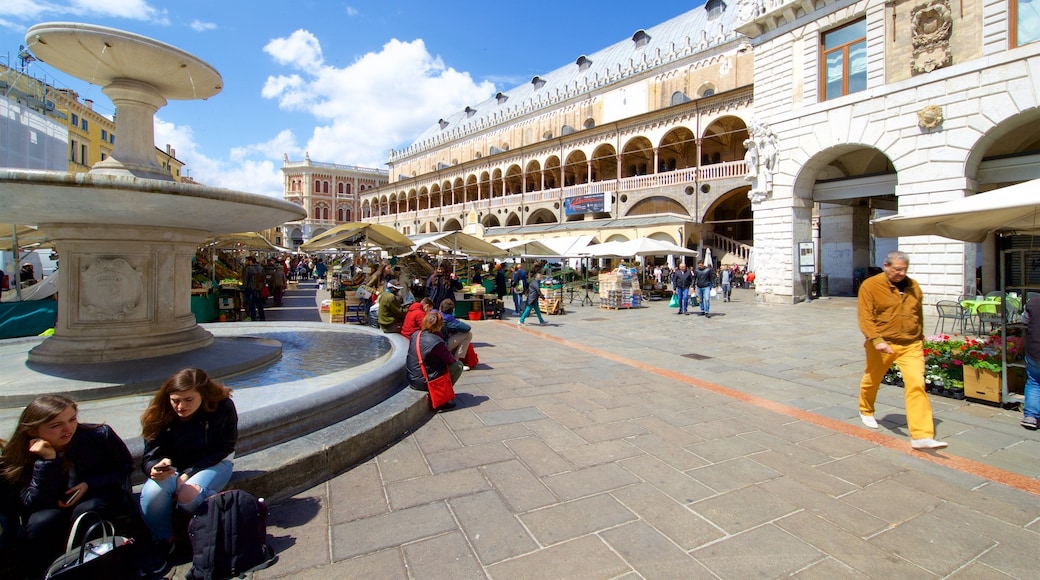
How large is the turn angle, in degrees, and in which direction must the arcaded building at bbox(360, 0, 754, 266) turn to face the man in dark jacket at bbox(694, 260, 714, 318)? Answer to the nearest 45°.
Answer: approximately 45° to its left

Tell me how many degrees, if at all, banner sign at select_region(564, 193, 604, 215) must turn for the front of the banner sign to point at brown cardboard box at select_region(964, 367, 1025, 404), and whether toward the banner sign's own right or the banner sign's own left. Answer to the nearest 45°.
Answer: approximately 45° to the banner sign's own left

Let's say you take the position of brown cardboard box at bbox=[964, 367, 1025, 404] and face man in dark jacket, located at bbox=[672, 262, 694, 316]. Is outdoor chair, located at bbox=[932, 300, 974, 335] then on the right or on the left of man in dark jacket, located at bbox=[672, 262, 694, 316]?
right

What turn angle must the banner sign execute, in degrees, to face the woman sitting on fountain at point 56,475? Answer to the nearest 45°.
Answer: approximately 45° to its left

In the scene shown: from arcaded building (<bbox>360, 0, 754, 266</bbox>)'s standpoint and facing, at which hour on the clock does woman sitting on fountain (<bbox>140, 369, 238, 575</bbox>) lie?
The woman sitting on fountain is roughly at 11 o'clock from the arcaded building.

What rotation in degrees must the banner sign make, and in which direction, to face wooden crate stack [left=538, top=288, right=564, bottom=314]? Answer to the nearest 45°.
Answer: approximately 45° to its left

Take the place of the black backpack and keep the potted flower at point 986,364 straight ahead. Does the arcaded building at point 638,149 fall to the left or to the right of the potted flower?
left

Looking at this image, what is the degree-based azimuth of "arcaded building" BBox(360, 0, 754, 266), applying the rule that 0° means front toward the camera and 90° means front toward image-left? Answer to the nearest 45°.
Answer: approximately 45°

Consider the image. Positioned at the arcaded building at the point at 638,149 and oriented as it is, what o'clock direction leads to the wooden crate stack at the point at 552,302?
The wooden crate stack is roughly at 11 o'clock from the arcaded building.
